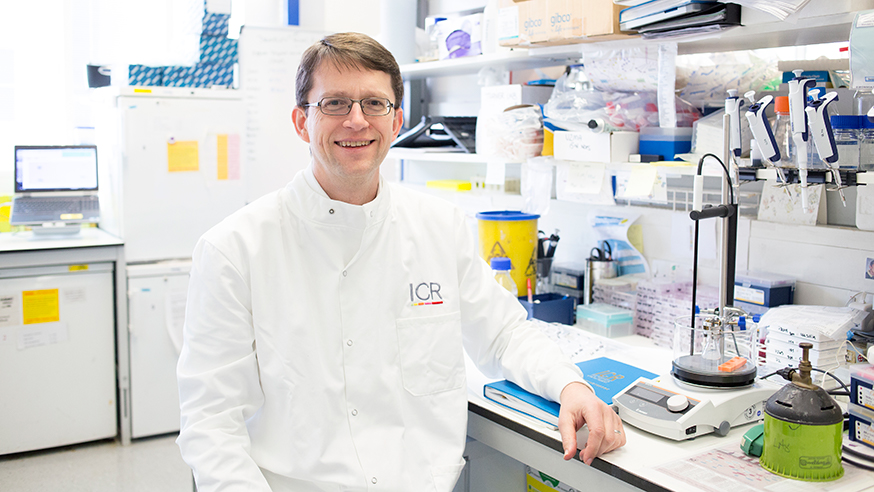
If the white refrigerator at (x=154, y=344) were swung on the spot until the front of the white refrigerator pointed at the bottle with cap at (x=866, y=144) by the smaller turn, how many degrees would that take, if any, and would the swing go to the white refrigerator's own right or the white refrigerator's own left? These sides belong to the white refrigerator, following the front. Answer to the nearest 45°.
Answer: approximately 45° to the white refrigerator's own left

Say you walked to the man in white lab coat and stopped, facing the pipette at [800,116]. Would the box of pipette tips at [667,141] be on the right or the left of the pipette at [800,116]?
left

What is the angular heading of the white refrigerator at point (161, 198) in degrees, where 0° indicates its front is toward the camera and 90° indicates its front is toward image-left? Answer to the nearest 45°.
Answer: approximately 0°

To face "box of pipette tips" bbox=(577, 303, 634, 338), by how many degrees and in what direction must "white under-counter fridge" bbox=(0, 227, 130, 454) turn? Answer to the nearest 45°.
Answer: approximately 45° to its left

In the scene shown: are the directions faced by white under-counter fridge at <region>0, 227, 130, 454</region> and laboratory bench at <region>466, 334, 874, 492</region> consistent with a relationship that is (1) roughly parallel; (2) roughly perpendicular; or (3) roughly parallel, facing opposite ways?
roughly perpendicular

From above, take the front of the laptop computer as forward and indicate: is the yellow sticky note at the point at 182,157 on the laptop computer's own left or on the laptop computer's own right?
on the laptop computer's own left

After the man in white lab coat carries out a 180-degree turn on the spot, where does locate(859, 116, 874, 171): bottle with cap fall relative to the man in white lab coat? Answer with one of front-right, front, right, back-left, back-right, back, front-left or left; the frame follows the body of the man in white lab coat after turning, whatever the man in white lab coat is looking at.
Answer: right

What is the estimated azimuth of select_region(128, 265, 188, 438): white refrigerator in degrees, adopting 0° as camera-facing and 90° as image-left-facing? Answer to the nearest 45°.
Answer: approximately 0°
